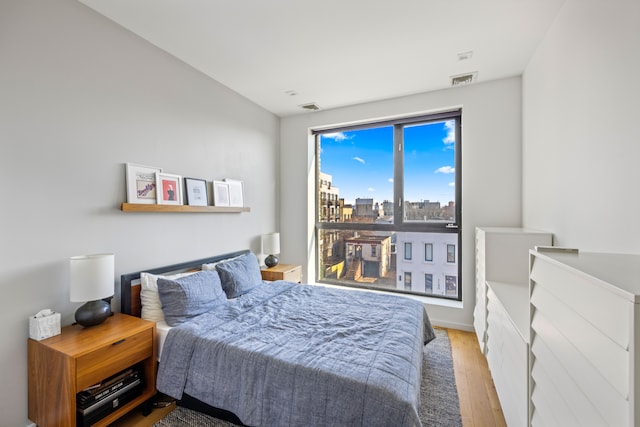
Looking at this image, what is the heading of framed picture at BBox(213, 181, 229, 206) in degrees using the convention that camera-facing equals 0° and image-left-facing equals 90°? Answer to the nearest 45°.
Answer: approximately 315°

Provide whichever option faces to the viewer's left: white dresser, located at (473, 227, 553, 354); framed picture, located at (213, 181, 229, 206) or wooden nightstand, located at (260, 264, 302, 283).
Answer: the white dresser

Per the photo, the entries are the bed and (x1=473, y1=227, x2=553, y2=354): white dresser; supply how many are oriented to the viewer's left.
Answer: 1

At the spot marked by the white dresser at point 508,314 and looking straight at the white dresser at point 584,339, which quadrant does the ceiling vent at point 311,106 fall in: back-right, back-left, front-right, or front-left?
back-right

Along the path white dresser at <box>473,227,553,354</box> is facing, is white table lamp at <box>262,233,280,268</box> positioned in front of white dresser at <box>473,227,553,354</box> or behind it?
in front

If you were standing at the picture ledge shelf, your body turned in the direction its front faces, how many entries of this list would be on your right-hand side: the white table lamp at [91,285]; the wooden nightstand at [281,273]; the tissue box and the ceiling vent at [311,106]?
2

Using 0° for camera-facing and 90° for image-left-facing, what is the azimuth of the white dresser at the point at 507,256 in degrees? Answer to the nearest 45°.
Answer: approximately 90°

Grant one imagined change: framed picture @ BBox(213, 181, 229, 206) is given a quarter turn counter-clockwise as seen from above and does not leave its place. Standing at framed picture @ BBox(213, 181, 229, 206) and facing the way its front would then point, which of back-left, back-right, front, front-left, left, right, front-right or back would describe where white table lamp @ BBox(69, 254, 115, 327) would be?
back

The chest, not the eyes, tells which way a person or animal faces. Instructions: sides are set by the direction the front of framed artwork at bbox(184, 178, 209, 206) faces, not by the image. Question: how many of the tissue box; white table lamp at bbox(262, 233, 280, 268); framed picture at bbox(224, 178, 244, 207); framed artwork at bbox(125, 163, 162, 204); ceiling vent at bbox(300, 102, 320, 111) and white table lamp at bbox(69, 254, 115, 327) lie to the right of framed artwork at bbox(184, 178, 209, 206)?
3

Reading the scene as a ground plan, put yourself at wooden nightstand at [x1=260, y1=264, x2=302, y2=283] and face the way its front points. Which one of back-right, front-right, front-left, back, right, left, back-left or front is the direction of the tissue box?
right

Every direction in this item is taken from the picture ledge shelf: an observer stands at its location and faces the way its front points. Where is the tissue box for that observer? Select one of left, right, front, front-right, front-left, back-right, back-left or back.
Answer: right

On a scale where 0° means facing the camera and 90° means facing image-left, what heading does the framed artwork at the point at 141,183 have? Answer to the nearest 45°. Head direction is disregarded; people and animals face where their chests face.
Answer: approximately 315°

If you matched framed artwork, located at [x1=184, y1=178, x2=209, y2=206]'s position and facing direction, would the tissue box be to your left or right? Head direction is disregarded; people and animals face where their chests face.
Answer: on your right

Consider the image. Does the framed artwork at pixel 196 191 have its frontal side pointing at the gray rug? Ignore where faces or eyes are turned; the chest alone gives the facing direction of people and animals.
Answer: yes

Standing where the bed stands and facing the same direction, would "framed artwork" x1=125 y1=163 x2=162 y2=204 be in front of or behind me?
behind

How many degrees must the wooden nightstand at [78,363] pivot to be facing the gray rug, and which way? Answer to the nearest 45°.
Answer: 0° — it already faces it
